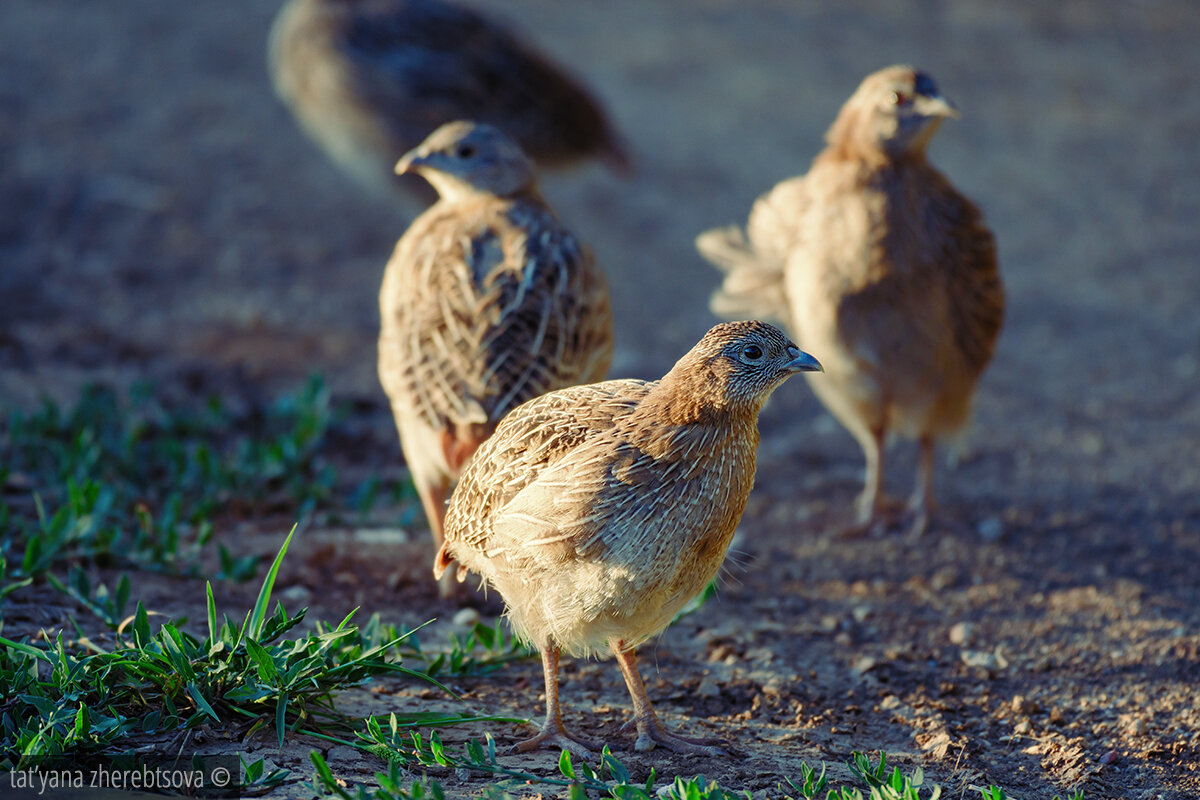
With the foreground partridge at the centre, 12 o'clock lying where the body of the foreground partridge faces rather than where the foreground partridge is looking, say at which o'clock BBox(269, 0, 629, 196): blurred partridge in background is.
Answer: The blurred partridge in background is roughly at 7 o'clock from the foreground partridge.

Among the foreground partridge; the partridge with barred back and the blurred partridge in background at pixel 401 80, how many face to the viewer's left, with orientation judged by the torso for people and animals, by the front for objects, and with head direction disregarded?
1

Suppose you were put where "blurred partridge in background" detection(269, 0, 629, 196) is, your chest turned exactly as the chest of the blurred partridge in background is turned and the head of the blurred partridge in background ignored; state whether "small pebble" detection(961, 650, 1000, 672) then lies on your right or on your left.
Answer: on your left

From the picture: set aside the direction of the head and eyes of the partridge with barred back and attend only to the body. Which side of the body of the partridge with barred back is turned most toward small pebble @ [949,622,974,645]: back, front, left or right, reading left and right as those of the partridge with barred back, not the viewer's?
right

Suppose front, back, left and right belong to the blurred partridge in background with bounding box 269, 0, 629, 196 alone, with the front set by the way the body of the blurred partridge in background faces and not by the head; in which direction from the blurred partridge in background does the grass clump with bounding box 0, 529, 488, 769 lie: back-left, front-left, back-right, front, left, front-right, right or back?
left

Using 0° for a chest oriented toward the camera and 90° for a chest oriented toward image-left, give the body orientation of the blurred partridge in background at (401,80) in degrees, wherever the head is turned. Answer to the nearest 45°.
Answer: approximately 90°

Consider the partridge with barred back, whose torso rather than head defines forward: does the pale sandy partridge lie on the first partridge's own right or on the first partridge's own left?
on the first partridge's own right

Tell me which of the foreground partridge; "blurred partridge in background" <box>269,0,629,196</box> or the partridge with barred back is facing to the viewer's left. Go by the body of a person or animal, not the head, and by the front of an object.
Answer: the blurred partridge in background

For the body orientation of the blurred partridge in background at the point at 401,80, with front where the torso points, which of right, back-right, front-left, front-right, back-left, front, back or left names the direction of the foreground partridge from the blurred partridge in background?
left

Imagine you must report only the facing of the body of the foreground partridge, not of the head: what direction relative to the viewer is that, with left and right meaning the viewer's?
facing the viewer and to the right of the viewer

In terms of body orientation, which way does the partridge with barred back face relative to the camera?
away from the camera

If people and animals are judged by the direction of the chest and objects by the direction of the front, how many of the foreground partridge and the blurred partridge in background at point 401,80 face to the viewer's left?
1
